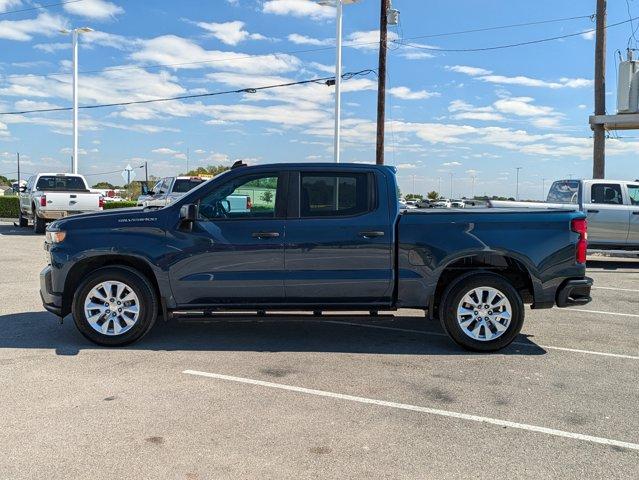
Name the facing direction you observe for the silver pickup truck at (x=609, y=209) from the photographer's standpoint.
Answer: facing away from the viewer and to the right of the viewer

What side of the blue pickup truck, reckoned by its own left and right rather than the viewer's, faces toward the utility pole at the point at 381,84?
right

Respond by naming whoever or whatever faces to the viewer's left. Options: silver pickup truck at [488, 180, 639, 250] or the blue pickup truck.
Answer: the blue pickup truck

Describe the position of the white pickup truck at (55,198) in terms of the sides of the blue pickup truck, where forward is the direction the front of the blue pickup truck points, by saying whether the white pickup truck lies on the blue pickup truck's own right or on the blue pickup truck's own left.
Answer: on the blue pickup truck's own right

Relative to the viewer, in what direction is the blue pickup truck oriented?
to the viewer's left

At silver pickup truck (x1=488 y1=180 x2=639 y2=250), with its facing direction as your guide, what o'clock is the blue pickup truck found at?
The blue pickup truck is roughly at 5 o'clock from the silver pickup truck.

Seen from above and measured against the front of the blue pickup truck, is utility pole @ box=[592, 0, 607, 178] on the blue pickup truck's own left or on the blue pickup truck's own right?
on the blue pickup truck's own right

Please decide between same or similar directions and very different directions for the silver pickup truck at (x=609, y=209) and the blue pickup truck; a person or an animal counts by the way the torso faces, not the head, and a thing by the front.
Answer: very different directions

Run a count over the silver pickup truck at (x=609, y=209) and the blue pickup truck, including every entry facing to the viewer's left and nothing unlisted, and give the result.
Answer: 1

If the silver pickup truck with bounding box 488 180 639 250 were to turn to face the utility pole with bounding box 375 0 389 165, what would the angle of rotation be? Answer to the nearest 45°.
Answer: approximately 90° to its left
